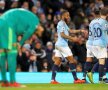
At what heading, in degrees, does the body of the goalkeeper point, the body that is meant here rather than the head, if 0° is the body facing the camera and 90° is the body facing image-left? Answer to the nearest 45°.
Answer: approximately 270°
